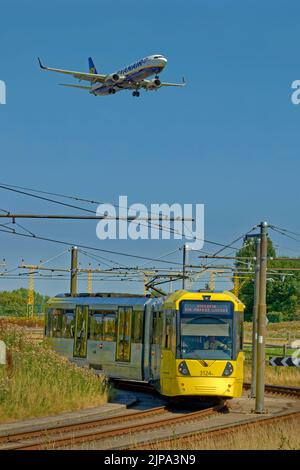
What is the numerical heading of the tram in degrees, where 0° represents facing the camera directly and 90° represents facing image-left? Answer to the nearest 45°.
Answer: approximately 315°

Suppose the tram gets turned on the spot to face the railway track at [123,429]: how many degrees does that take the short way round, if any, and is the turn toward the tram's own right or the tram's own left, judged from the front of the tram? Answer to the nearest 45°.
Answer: approximately 45° to the tram's own right
